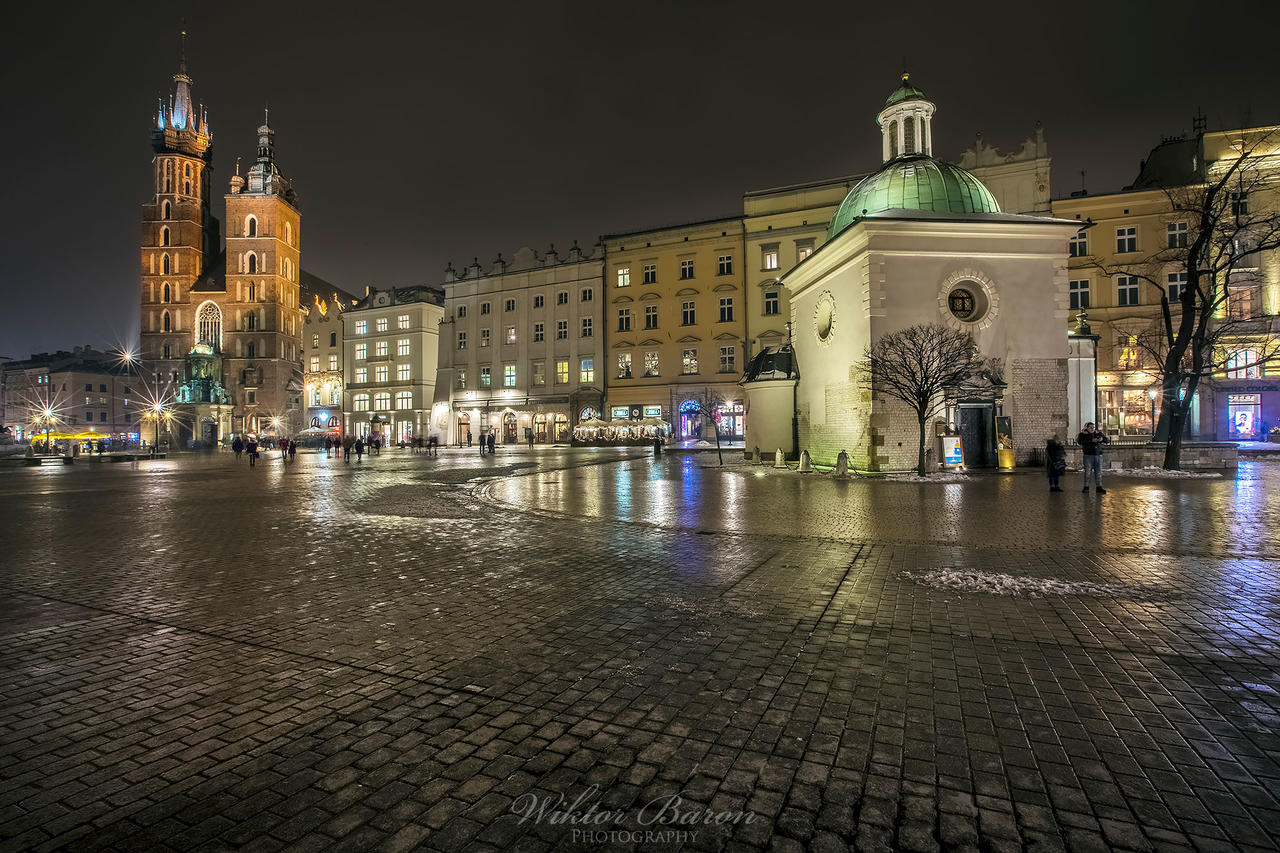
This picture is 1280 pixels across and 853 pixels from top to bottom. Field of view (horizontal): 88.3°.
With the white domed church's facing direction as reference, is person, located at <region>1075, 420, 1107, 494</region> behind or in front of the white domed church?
in front

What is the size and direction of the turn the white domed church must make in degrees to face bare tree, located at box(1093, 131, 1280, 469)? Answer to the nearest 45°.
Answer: approximately 90° to its left

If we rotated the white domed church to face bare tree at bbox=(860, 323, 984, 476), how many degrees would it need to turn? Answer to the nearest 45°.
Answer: approximately 45° to its right

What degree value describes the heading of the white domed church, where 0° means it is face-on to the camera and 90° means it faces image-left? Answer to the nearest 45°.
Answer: approximately 0°

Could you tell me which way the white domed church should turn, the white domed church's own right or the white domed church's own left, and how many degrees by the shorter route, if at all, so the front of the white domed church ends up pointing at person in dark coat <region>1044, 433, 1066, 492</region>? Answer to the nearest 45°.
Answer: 0° — it already faces them

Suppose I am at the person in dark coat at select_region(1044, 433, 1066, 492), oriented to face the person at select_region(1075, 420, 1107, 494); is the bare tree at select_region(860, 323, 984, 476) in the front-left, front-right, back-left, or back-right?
back-left

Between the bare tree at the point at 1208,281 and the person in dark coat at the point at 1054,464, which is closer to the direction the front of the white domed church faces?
the person in dark coat
